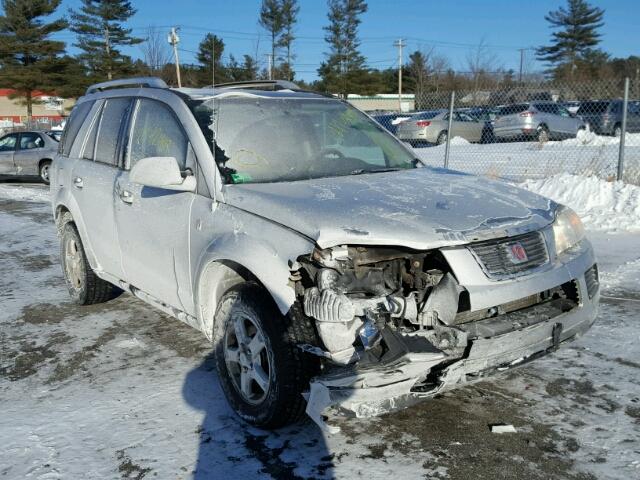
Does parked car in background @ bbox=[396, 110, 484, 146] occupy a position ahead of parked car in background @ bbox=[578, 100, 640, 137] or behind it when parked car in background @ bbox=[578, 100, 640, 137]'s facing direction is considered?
behind

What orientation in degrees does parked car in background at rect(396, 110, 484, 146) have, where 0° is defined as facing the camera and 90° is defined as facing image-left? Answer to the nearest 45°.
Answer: approximately 225°

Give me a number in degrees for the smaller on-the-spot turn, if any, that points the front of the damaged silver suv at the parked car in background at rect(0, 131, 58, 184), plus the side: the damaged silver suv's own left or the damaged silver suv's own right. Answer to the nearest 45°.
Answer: approximately 180°

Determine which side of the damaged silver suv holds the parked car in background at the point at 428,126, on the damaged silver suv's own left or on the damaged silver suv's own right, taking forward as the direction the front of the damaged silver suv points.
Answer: on the damaged silver suv's own left

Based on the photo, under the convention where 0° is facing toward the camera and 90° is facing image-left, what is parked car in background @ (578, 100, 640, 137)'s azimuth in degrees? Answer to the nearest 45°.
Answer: approximately 225°

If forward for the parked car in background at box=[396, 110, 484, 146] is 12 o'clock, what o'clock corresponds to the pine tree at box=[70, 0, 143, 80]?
The pine tree is roughly at 9 o'clock from the parked car in background.

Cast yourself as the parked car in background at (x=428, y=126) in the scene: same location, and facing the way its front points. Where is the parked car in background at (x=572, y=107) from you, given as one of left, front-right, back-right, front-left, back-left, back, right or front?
front-right

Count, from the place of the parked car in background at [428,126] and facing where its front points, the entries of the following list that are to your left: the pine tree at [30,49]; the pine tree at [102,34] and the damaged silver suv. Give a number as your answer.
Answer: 2

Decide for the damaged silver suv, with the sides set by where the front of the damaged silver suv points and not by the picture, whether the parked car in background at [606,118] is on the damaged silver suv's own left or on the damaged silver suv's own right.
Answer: on the damaged silver suv's own left
